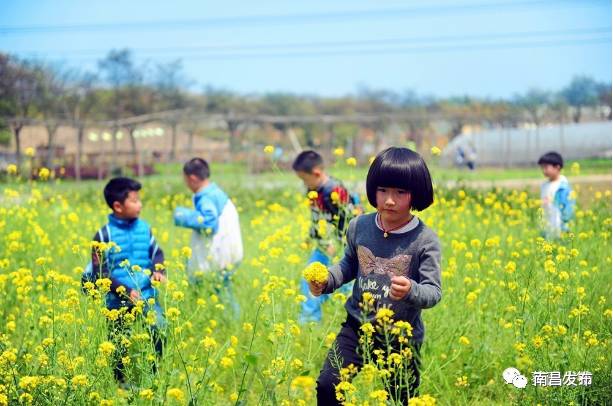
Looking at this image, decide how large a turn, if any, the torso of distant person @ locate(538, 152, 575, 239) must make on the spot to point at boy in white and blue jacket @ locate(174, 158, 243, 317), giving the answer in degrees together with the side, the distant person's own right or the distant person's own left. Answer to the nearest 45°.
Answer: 0° — they already face them

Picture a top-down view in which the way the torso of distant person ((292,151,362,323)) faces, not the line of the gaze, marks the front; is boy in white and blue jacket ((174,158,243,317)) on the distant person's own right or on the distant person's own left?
on the distant person's own right

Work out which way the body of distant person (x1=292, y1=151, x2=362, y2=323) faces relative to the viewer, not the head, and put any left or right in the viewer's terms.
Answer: facing the viewer and to the left of the viewer

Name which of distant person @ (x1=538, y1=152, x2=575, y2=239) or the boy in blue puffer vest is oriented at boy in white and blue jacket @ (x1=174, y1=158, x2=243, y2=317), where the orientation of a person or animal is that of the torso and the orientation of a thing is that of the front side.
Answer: the distant person

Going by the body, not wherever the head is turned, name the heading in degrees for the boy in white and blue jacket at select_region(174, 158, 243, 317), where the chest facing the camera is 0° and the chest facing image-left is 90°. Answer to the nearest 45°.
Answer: approximately 90°

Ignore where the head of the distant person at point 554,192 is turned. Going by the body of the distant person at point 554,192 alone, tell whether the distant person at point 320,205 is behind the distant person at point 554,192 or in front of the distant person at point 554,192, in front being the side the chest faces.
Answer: in front

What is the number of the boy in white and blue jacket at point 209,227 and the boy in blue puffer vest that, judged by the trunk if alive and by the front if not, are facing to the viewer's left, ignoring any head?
1

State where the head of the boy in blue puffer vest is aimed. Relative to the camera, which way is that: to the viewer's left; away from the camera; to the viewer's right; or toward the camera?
to the viewer's right

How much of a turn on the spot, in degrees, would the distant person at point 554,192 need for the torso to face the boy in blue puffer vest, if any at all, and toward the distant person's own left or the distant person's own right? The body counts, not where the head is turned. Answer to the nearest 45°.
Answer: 0° — they already face them

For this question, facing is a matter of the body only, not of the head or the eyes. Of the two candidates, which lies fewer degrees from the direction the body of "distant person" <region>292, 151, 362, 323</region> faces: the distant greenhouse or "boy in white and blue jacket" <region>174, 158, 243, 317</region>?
the boy in white and blue jacket

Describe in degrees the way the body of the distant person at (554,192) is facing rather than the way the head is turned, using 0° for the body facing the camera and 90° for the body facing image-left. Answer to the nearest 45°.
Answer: approximately 45°
